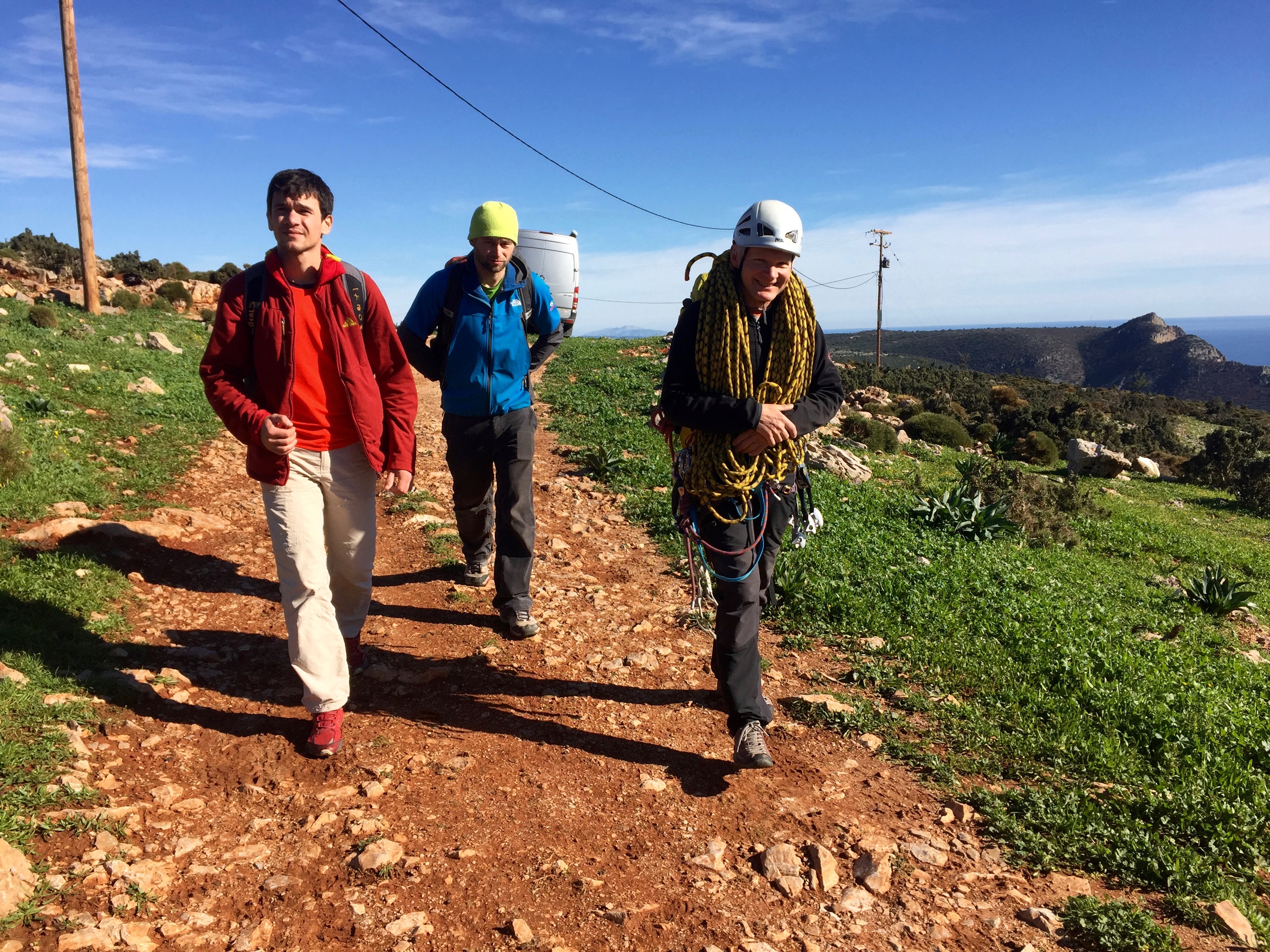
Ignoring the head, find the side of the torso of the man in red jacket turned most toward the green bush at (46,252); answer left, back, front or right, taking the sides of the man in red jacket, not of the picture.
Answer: back

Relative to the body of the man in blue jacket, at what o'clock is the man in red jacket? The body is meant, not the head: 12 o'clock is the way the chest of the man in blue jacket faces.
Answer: The man in red jacket is roughly at 1 o'clock from the man in blue jacket.

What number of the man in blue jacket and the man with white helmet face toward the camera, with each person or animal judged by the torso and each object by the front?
2

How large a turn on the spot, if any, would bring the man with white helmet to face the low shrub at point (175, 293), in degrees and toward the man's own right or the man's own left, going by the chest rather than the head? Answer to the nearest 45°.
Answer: approximately 135° to the man's own right

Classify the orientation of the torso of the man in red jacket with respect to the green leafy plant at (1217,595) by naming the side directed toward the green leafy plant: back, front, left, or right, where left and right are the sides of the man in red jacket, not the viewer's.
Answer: left

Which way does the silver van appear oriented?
away from the camera

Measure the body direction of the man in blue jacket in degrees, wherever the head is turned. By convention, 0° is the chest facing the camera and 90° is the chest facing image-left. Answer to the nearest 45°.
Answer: approximately 0°

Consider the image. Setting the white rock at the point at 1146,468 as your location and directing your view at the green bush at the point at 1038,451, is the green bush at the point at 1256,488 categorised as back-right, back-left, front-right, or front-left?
back-left

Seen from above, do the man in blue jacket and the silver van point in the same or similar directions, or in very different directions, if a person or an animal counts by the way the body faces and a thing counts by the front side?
very different directions

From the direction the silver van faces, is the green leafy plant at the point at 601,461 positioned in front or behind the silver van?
behind
